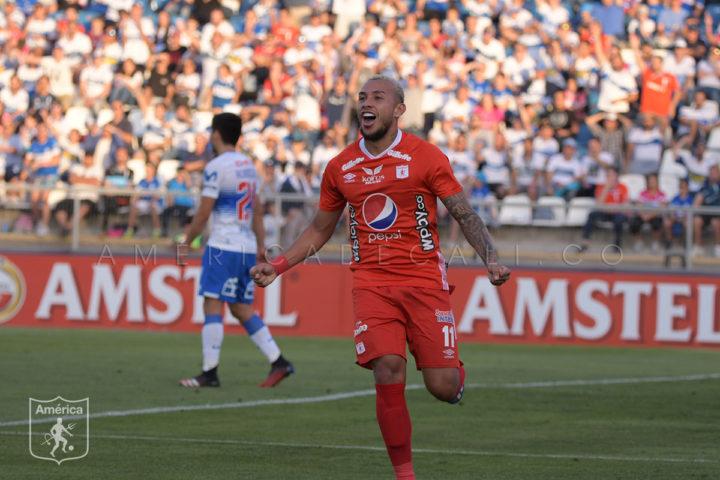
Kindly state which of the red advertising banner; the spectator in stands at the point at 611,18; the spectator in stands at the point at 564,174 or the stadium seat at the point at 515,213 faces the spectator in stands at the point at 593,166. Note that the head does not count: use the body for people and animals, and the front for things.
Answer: the spectator in stands at the point at 611,18

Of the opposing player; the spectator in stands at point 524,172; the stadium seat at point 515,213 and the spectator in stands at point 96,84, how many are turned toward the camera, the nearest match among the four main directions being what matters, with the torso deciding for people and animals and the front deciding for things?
3

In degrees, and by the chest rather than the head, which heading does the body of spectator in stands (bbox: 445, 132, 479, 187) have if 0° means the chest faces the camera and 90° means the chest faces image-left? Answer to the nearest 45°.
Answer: approximately 0°

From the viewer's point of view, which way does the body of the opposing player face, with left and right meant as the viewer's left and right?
facing away from the viewer and to the left of the viewer

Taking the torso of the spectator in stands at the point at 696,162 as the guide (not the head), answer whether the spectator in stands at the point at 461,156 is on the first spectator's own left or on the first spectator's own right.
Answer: on the first spectator's own right
